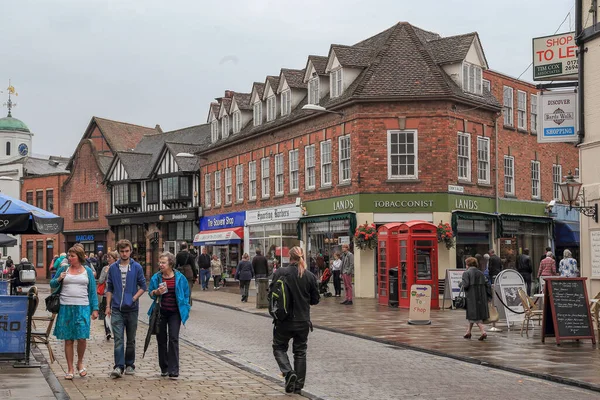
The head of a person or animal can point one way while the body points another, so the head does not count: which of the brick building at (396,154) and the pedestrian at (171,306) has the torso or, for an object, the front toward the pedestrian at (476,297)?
the brick building

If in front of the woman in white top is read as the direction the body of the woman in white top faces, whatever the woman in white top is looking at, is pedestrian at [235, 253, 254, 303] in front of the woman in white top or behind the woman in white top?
behind

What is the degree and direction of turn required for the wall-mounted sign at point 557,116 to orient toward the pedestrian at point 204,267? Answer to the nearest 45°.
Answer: approximately 135° to its right

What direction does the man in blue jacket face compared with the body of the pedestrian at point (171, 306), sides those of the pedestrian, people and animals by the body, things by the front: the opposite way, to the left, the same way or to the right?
the same way

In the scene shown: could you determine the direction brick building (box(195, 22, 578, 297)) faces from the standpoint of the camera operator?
facing the viewer

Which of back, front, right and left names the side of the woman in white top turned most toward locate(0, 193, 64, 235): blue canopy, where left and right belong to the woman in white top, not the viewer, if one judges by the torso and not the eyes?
back

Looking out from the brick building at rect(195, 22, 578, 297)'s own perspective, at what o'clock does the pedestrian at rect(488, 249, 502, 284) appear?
The pedestrian is roughly at 11 o'clock from the brick building.

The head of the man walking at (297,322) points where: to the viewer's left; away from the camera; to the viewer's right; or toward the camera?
away from the camera

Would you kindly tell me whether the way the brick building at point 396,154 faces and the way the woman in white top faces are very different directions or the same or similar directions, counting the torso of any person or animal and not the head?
same or similar directions

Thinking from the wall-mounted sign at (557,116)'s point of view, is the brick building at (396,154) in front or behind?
behind

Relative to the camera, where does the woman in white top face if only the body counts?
toward the camera
